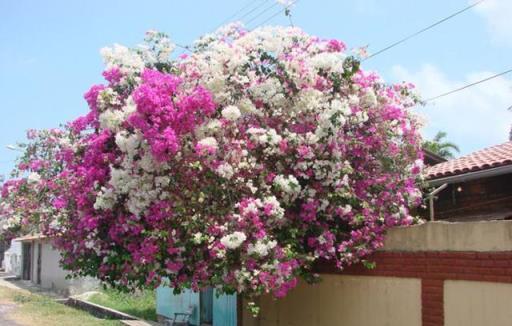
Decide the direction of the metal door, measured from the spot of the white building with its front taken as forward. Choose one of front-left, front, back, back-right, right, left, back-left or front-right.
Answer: front-left

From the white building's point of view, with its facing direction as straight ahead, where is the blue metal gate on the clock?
The blue metal gate is roughly at 10 o'clock from the white building.

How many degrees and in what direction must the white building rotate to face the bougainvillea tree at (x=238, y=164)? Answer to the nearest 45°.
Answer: approximately 45° to its left
